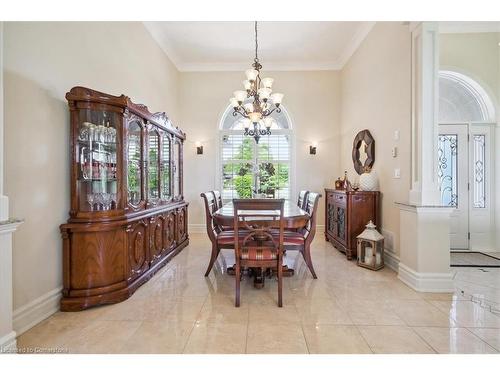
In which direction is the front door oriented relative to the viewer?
toward the camera

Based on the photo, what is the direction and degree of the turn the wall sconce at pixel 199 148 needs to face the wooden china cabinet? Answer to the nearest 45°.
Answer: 0° — it already faces it

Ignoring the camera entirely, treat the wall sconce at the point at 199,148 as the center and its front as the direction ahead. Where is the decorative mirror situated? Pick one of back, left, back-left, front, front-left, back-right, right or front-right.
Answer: front-left

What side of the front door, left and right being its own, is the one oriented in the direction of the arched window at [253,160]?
right

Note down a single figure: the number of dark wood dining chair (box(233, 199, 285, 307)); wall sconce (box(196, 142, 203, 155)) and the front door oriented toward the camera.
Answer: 2

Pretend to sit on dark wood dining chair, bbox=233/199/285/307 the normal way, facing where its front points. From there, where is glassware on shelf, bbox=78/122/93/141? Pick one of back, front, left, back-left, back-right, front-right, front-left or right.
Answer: left

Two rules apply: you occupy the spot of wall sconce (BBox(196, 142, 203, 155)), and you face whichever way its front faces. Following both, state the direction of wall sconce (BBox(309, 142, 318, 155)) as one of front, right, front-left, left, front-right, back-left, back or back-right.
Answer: left

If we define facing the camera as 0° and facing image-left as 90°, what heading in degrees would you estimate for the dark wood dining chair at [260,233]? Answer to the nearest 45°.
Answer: approximately 180°

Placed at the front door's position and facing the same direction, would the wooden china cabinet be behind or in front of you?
in front

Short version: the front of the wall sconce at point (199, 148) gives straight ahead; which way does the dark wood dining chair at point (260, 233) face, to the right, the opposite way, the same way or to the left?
the opposite way

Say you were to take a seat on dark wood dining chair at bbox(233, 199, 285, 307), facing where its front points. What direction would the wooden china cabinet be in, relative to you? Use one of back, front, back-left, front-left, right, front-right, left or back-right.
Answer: left

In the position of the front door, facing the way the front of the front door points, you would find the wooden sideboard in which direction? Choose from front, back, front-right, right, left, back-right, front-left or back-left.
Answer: front-right

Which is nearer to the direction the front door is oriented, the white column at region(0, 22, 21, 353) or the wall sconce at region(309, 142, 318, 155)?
the white column

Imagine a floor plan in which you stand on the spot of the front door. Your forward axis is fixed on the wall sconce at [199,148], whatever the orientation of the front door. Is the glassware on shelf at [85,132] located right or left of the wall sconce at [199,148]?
left

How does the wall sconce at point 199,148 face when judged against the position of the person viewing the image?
facing the viewer

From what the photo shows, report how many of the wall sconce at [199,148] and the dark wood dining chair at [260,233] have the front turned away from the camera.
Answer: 1
